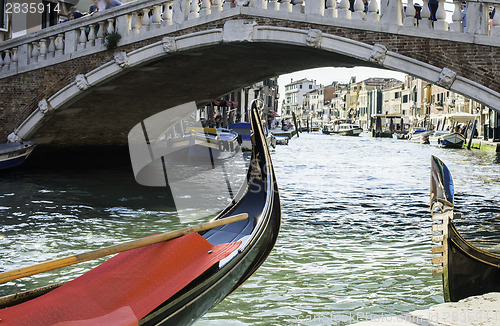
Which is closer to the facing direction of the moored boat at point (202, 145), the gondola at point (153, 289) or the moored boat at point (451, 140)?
the gondola

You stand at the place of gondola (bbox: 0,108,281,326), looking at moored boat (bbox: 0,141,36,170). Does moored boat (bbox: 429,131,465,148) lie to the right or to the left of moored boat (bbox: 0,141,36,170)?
right

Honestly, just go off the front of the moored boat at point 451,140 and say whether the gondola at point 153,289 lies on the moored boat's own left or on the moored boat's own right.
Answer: on the moored boat's own right

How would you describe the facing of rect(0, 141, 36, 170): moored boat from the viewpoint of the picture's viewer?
facing to the right of the viewer

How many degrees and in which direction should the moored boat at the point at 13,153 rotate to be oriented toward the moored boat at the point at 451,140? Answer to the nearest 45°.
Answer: approximately 45° to its left

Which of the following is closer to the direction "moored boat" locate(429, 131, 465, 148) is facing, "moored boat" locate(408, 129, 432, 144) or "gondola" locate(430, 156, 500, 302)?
the gondola

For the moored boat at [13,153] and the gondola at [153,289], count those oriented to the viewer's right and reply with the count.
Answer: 1
